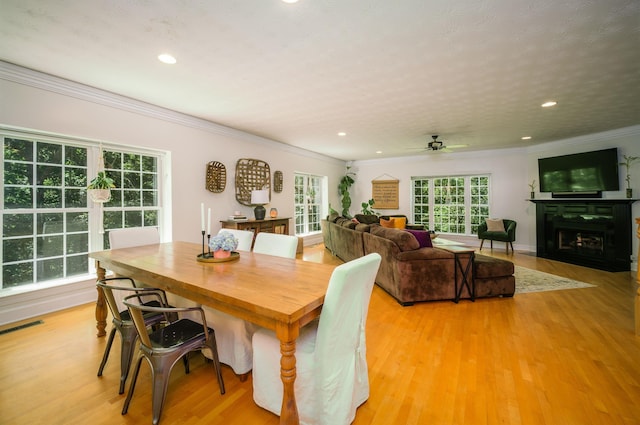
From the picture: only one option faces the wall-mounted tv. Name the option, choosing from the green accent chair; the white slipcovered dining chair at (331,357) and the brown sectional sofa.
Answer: the brown sectional sofa

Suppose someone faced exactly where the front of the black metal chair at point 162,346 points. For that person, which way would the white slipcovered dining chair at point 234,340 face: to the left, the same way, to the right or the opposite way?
the opposite way

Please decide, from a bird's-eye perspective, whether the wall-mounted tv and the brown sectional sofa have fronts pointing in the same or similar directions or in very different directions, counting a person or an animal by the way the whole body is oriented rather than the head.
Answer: very different directions

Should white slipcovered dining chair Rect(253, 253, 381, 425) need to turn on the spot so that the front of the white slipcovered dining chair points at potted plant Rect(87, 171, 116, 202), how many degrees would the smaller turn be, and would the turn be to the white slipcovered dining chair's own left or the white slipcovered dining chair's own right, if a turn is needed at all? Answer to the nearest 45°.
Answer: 0° — it already faces it

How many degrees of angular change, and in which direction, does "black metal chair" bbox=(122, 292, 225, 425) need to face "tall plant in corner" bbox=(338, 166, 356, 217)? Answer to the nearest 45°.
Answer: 0° — it already faces it

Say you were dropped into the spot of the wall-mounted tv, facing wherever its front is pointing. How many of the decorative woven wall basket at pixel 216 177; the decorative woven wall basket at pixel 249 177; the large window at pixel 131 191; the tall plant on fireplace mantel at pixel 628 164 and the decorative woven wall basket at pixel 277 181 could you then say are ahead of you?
4

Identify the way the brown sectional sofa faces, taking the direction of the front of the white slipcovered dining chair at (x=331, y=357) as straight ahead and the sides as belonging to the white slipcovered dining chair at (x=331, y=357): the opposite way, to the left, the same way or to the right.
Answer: to the right

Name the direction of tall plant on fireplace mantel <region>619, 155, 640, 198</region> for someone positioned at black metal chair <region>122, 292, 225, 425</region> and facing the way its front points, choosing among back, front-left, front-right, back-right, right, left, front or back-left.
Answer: front-right

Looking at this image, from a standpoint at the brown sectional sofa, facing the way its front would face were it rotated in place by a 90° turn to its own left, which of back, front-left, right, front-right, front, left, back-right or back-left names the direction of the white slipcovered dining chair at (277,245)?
left

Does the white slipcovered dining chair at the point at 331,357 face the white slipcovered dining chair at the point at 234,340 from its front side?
yes

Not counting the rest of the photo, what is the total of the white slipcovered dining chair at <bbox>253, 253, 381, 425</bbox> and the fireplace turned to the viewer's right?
0

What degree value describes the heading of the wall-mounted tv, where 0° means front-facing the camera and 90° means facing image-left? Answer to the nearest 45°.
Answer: approximately 45°

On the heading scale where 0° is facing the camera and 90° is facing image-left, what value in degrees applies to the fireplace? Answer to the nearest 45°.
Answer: approximately 45°

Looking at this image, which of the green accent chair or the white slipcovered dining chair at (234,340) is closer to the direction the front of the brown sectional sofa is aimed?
the green accent chair

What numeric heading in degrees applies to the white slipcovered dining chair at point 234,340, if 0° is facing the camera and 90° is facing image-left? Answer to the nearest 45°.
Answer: approximately 45°

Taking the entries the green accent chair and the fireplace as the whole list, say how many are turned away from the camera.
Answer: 0
